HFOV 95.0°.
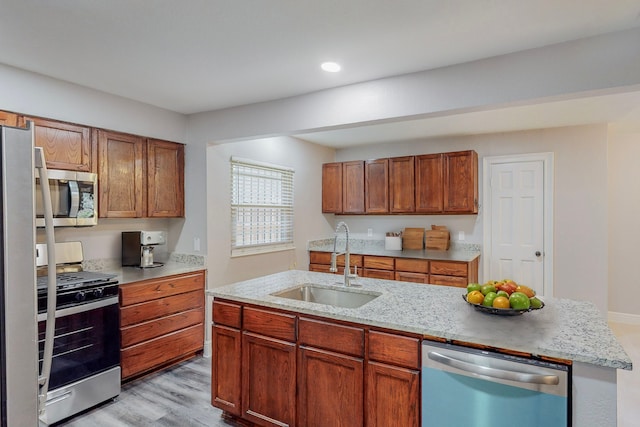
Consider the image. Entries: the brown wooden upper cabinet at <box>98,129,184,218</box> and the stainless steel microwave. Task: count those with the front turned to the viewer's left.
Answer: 0

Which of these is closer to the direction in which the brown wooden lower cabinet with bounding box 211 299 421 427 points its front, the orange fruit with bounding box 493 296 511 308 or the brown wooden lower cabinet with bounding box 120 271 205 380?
the brown wooden lower cabinet

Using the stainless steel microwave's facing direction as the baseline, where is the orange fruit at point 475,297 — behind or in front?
in front

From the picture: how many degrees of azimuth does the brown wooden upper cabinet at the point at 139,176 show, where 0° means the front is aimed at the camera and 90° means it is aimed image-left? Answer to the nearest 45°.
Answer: approximately 315°

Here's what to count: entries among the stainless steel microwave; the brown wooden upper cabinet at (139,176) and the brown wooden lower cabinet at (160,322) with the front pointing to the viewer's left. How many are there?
0

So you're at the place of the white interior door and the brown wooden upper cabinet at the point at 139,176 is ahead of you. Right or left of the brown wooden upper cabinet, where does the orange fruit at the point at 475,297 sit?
left

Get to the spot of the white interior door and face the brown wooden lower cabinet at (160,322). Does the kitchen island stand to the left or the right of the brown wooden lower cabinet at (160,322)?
left

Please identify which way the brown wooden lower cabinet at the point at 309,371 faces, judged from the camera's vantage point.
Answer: facing the viewer and to the left of the viewer

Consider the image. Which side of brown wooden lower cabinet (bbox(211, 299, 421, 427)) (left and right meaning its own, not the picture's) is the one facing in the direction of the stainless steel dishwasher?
left

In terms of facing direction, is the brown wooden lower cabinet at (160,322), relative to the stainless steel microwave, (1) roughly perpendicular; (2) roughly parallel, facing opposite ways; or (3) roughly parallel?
roughly parallel

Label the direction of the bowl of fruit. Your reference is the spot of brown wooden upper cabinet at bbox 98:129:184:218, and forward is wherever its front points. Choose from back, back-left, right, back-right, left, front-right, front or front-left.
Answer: front

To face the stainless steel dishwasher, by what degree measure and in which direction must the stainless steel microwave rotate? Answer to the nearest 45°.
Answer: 0° — it already faces it

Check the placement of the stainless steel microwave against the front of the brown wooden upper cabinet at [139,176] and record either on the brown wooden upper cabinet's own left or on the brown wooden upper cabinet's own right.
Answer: on the brown wooden upper cabinet's own right

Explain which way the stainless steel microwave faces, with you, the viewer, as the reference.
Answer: facing the viewer and to the right of the viewer

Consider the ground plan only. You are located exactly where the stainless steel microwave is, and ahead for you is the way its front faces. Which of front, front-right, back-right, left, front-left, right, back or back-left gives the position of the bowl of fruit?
front

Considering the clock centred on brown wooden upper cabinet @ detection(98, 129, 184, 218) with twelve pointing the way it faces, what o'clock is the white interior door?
The white interior door is roughly at 11 o'clock from the brown wooden upper cabinet.

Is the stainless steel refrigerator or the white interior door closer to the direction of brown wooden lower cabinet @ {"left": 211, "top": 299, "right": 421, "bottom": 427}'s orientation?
the stainless steel refrigerator
